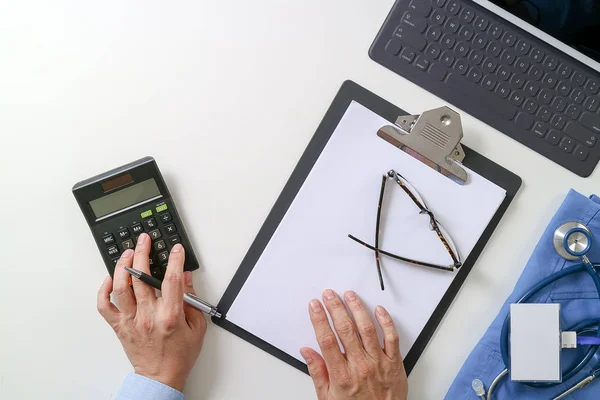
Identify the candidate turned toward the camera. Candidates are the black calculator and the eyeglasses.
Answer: the black calculator

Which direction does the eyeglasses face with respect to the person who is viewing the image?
facing away from the viewer and to the right of the viewer

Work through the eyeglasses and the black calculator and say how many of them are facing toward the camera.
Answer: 1

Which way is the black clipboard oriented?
toward the camera

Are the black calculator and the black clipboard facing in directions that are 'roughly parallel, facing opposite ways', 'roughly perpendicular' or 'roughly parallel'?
roughly parallel

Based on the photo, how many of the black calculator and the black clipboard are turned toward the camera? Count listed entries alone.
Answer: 2

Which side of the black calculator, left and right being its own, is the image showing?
front
